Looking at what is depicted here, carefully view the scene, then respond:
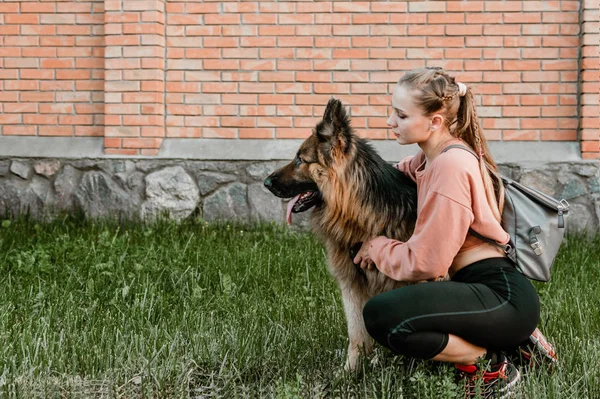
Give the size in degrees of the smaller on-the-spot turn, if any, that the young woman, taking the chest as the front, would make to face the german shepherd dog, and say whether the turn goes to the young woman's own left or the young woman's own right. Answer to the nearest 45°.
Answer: approximately 45° to the young woman's own right

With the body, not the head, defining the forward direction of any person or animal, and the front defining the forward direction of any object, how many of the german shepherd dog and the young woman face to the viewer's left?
2

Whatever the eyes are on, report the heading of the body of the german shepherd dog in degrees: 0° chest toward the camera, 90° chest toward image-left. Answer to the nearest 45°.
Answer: approximately 90°

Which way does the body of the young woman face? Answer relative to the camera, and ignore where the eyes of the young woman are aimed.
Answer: to the viewer's left
